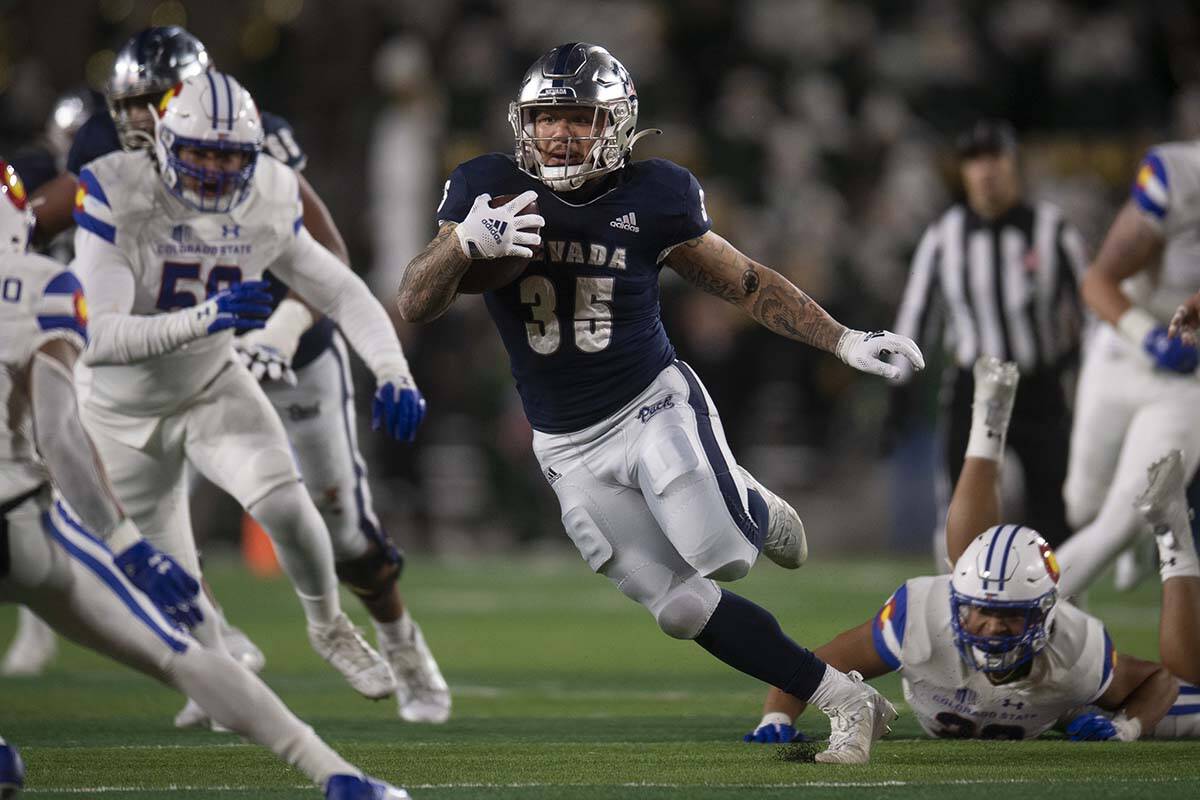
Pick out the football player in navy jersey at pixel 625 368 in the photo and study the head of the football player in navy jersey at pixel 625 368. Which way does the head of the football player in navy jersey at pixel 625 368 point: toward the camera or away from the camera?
toward the camera

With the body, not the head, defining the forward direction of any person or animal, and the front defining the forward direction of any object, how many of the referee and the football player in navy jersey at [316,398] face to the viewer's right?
0

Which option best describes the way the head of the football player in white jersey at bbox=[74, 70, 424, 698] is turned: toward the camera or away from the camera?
toward the camera

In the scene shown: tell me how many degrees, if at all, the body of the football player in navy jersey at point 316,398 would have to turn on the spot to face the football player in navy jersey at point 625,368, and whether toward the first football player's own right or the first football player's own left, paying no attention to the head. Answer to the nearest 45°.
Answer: approximately 45° to the first football player's own left

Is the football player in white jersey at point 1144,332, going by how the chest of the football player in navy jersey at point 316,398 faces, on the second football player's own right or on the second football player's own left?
on the second football player's own left

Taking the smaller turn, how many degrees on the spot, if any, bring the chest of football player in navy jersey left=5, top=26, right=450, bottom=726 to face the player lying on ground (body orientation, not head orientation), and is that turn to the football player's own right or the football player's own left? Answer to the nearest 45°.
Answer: approximately 45° to the football player's own left

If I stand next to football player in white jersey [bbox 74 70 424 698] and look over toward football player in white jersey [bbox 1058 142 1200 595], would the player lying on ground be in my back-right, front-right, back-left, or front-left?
front-right

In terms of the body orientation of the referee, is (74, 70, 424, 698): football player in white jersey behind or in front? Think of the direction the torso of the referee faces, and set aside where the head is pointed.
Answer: in front

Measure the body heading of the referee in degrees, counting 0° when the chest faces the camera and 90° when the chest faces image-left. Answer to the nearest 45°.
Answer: approximately 0°

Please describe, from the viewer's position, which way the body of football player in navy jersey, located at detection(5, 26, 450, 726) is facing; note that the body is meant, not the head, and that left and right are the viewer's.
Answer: facing the viewer

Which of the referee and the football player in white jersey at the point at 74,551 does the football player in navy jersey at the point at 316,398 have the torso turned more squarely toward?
the football player in white jersey
